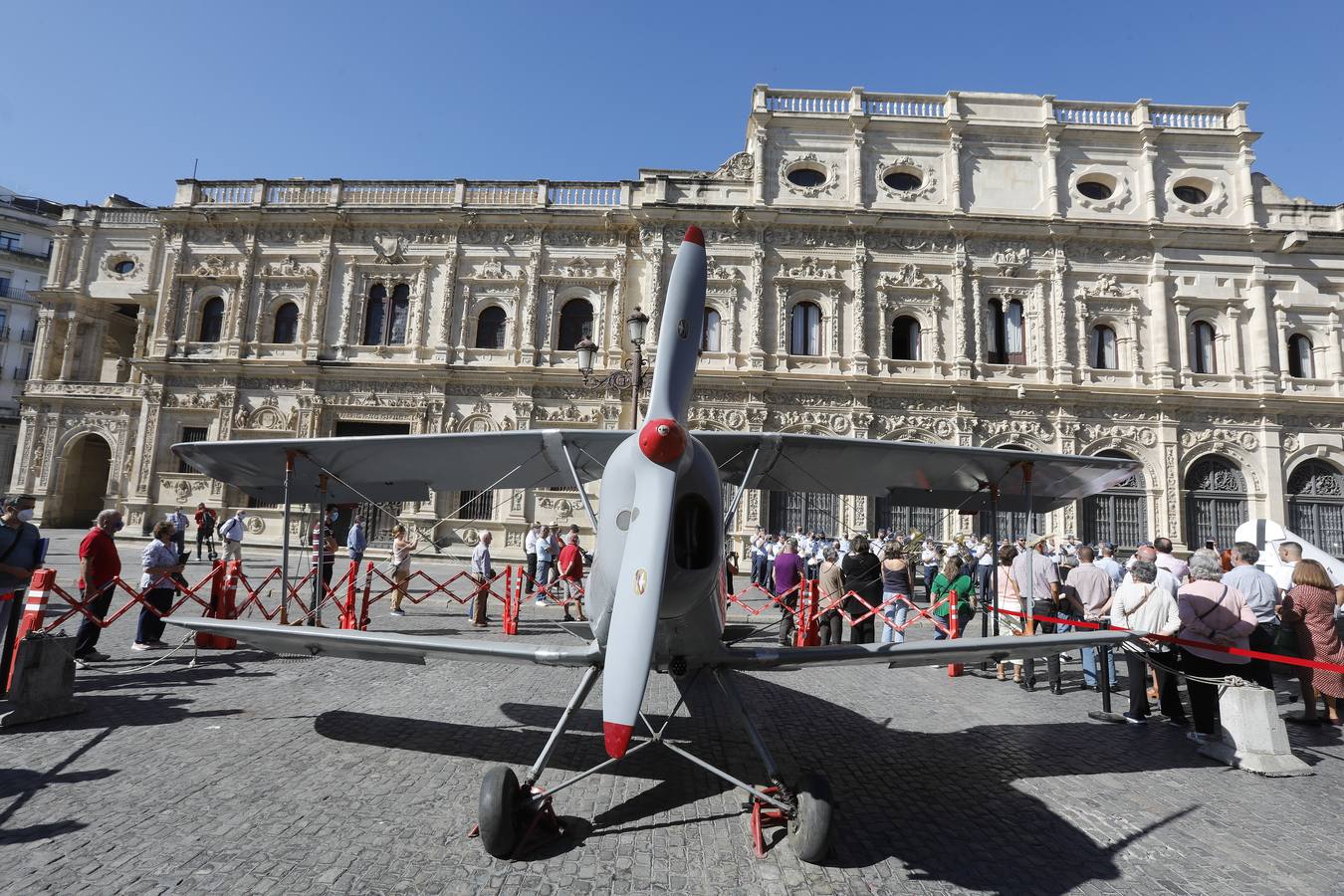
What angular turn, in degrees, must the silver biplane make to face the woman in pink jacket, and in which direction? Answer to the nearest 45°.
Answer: approximately 90° to its left

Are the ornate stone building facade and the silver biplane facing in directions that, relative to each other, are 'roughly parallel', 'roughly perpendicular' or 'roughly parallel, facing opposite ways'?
roughly parallel

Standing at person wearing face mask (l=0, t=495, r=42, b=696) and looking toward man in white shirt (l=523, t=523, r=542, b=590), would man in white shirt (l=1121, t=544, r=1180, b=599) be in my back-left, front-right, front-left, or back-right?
front-right

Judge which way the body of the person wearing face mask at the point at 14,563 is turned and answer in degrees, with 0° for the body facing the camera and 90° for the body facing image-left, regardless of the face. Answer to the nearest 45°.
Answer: approximately 315°

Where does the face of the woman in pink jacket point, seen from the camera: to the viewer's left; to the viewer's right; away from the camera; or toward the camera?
away from the camera

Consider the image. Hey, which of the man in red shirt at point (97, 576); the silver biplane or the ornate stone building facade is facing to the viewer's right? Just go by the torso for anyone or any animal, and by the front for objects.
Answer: the man in red shirt

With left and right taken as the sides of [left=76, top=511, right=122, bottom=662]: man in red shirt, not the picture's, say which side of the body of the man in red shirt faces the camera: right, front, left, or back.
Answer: right

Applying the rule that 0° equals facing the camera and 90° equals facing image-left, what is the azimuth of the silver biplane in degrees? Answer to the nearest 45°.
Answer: approximately 0°

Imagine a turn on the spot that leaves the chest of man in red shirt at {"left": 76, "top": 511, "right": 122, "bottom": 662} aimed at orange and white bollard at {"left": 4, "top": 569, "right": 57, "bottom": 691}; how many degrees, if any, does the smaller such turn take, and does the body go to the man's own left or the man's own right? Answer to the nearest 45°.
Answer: approximately 90° to the man's own right

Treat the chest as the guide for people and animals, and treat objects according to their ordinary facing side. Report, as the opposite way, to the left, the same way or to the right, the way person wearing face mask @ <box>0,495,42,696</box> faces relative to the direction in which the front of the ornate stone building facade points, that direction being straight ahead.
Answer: to the left

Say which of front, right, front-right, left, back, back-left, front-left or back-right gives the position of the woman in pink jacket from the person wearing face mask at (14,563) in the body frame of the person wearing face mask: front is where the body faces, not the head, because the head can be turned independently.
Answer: front

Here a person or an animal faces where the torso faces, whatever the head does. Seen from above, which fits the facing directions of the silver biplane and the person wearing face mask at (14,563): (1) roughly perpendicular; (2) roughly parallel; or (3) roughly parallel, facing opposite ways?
roughly perpendicular

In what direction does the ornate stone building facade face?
toward the camera

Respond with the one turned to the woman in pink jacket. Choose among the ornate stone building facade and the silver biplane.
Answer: the ornate stone building facade

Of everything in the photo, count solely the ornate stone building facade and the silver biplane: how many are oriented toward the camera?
2

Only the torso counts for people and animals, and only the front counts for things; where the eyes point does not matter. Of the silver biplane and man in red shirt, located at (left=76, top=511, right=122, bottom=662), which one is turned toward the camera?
the silver biplane

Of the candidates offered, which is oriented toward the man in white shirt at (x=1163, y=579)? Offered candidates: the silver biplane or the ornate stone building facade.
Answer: the ornate stone building facade

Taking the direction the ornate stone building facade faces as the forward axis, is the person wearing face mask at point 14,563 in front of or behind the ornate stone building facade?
in front
